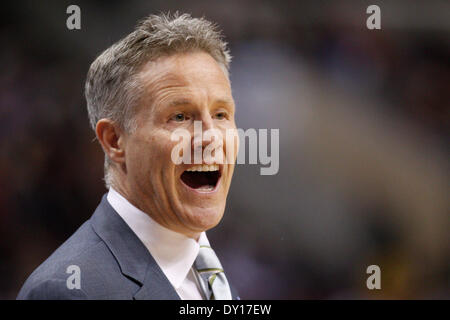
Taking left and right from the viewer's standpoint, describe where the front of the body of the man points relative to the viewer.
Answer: facing the viewer and to the right of the viewer

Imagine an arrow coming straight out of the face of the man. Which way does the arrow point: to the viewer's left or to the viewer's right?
to the viewer's right
